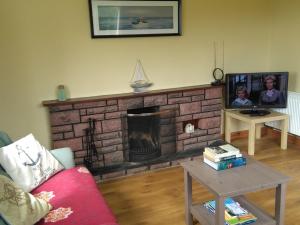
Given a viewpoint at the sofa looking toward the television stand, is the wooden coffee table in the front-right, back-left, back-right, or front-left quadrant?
front-right

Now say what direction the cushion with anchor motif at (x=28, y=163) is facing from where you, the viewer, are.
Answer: facing the viewer and to the right of the viewer

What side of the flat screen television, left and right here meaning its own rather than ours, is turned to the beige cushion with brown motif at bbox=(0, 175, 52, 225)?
front

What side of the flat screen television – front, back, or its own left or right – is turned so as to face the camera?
front

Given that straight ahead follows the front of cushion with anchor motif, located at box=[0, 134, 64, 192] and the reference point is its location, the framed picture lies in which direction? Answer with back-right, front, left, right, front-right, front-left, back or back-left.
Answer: left

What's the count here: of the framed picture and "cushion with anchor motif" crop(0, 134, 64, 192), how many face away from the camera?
0

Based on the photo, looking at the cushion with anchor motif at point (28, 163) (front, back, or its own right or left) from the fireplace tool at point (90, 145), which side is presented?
left

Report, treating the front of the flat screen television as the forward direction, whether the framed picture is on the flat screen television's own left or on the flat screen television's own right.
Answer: on the flat screen television's own right

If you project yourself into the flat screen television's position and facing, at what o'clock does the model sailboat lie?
The model sailboat is roughly at 2 o'clock from the flat screen television.

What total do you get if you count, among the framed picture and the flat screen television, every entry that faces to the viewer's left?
0

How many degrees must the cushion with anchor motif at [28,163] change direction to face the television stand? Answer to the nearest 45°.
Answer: approximately 45° to its left

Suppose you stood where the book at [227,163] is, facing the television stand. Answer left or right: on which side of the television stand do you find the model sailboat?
left

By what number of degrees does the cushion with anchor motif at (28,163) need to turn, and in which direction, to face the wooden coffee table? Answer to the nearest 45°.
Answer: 0° — it already faces it
